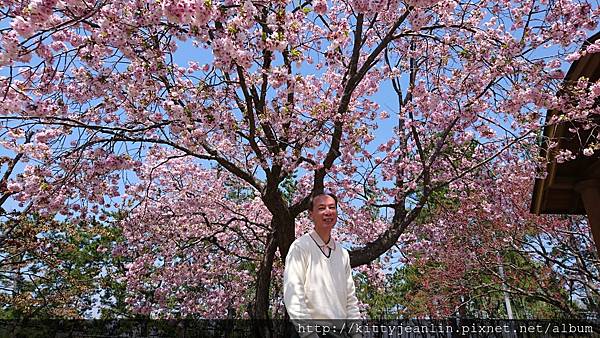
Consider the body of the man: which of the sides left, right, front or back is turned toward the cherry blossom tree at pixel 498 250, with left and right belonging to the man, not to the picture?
left

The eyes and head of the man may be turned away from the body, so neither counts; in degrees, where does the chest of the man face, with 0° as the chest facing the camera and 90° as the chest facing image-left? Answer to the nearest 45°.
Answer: approximately 315°

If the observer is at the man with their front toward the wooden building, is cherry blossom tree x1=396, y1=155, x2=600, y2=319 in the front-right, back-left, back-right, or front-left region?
front-left

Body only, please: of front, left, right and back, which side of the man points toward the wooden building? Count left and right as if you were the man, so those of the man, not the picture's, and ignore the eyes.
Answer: left
